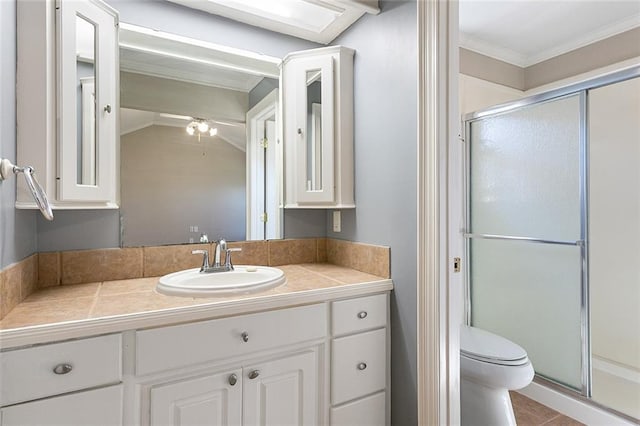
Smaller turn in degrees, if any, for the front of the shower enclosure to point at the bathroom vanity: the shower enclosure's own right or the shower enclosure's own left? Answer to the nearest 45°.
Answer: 0° — it already faces it

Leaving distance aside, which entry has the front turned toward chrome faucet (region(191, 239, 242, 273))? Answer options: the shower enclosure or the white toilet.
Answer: the shower enclosure

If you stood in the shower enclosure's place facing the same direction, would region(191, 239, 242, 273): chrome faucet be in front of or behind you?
in front

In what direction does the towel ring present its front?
to the viewer's right

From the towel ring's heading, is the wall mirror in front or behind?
in front

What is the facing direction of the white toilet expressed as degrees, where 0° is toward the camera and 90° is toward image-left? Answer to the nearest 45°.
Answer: approximately 315°

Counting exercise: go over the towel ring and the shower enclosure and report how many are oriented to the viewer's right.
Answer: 1

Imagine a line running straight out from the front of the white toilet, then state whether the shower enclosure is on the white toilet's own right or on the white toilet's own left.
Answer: on the white toilet's own left

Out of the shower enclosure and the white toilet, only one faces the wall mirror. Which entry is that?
the shower enclosure

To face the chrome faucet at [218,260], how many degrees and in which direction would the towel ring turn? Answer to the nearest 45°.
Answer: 0° — it already faces it
